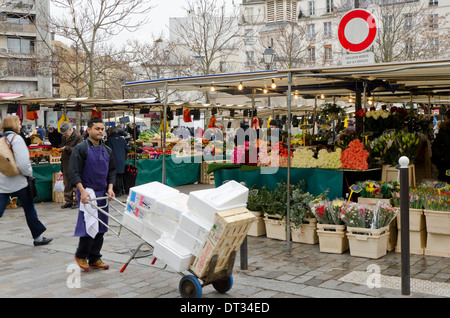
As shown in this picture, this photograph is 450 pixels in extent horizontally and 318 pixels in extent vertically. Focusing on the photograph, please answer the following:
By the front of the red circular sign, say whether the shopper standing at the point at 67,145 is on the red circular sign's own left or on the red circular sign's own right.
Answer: on the red circular sign's own right

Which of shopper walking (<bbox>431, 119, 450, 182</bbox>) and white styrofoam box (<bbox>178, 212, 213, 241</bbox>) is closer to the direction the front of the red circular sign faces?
the white styrofoam box

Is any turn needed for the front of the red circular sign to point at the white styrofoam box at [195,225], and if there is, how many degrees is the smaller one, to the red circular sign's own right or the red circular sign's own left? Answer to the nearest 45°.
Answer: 0° — it already faces it

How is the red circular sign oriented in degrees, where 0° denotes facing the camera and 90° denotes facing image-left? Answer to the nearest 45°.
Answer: approximately 0°

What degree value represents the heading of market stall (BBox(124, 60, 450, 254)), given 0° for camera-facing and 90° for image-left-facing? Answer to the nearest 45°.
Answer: approximately 45°
